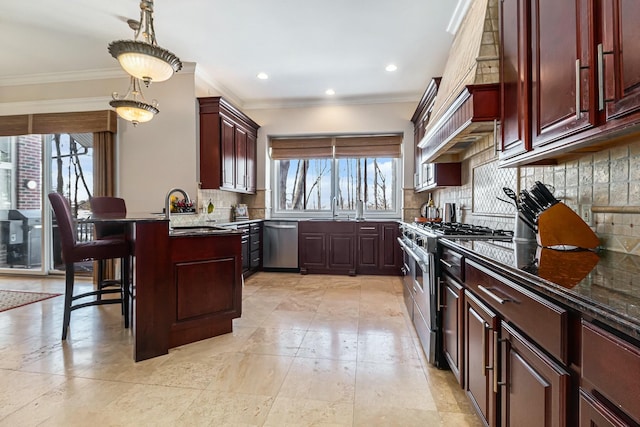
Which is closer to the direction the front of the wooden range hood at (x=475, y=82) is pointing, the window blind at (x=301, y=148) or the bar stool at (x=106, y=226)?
the bar stool

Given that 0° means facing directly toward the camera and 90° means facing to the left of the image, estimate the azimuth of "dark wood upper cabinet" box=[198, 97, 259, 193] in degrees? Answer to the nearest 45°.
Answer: approximately 315°

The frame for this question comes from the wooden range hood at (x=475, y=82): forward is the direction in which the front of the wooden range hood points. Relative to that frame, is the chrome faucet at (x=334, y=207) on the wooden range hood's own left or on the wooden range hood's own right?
on the wooden range hood's own right

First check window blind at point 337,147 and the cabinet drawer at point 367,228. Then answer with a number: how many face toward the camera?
2

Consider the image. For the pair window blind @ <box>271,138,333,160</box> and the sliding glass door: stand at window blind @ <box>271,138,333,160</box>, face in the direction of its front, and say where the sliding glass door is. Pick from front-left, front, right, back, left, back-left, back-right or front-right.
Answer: right

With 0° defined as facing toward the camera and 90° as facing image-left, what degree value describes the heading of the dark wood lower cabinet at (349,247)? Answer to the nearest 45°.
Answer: approximately 0°

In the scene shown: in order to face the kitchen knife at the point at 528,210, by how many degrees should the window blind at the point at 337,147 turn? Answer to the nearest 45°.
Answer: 0° — it already faces it

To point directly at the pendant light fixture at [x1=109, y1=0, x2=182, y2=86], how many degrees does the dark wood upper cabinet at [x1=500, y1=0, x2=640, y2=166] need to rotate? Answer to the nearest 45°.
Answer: approximately 45° to its right
